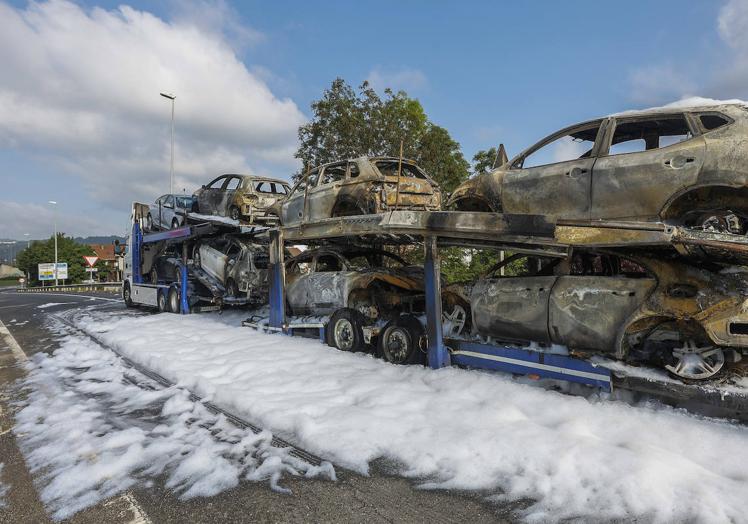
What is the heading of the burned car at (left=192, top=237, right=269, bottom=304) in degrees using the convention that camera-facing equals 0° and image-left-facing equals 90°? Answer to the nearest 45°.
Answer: approximately 135°

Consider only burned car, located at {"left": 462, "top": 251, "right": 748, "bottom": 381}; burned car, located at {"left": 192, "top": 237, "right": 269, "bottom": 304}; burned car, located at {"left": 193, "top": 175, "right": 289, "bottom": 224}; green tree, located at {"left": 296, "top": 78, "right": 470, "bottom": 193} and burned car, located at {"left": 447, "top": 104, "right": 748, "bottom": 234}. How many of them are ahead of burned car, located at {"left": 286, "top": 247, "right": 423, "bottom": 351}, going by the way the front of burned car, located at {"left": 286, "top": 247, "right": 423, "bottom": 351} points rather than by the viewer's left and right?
2

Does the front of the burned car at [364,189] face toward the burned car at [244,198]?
yes

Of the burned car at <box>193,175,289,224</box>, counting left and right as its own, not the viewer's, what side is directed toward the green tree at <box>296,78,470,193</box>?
right
